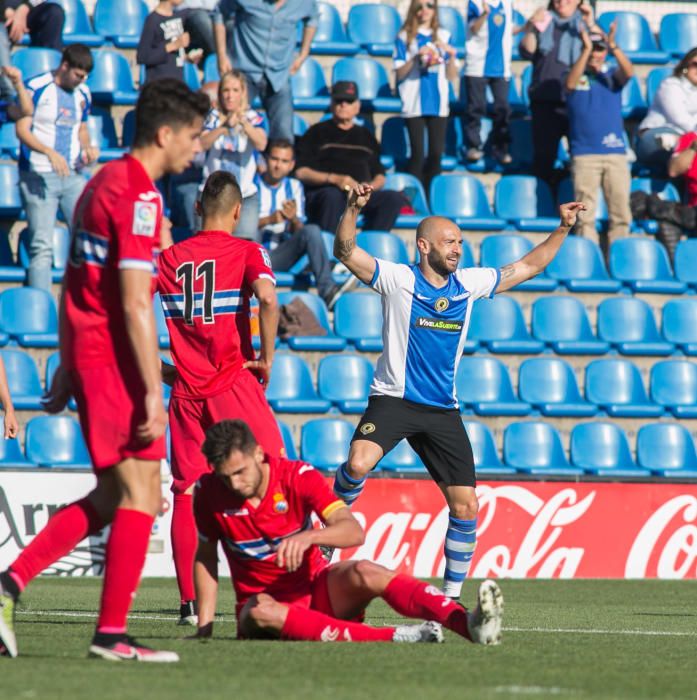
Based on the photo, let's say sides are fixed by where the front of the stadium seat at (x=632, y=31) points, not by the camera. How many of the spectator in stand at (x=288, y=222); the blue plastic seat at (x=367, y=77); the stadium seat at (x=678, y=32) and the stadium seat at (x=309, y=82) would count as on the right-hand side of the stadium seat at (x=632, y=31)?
3

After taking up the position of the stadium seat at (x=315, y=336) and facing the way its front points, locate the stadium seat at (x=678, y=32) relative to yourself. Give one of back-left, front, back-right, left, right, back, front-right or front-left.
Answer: left

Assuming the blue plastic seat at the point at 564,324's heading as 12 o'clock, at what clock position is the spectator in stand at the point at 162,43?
The spectator in stand is roughly at 4 o'clock from the blue plastic seat.

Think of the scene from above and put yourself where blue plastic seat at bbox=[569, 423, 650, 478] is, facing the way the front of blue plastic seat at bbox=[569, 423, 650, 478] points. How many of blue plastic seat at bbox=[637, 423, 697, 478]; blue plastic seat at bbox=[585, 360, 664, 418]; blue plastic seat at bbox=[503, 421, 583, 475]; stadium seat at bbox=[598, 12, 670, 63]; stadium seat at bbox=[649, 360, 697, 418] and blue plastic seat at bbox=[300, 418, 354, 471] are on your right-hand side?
2

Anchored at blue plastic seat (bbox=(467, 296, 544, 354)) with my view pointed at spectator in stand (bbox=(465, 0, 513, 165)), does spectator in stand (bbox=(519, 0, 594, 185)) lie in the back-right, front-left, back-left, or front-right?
front-right

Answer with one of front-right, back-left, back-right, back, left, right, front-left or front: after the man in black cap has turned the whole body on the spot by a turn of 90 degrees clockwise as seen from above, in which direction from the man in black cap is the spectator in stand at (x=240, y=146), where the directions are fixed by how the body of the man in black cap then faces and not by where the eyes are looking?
front-left

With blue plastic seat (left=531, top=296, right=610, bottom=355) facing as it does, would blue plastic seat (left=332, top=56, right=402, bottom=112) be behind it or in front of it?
behind

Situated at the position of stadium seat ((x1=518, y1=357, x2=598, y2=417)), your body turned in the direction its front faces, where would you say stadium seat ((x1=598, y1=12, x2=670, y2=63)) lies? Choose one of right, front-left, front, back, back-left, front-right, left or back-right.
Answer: back-left

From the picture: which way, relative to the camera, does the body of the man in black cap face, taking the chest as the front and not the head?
toward the camera

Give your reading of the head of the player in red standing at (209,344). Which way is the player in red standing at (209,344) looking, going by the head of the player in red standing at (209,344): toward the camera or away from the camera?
away from the camera

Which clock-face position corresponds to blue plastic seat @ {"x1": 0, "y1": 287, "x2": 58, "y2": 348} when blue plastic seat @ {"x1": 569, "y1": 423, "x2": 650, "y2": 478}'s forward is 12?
blue plastic seat @ {"x1": 0, "y1": 287, "x2": 58, "y2": 348} is roughly at 4 o'clock from blue plastic seat @ {"x1": 569, "y1": 423, "x2": 650, "y2": 478}.

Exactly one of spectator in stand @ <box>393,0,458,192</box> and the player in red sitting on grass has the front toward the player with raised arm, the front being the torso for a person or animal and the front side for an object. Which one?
the spectator in stand

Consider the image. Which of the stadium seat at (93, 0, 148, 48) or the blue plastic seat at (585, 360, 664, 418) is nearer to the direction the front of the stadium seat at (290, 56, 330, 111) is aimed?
the blue plastic seat

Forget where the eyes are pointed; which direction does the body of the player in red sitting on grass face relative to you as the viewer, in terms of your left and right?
facing the viewer and to the right of the viewer

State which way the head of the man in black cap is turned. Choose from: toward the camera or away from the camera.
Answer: toward the camera

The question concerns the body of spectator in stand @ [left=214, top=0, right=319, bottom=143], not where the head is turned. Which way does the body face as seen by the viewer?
toward the camera
